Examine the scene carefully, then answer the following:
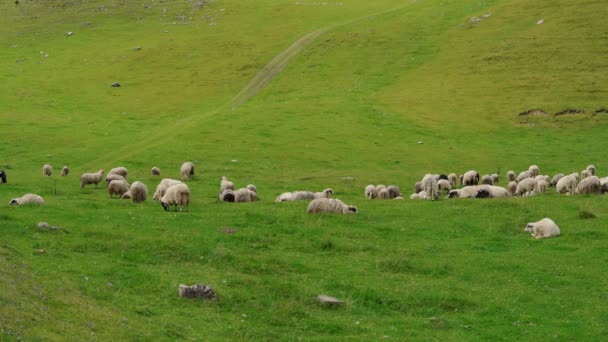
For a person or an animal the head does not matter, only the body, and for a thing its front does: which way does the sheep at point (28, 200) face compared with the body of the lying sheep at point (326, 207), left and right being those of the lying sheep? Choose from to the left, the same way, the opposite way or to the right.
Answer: the opposite way

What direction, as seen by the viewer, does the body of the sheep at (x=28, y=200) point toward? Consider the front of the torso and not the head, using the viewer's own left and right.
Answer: facing to the left of the viewer

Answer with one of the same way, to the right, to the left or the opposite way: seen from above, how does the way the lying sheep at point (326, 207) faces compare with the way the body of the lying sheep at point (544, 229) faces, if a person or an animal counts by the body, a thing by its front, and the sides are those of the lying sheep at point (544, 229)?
the opposite way

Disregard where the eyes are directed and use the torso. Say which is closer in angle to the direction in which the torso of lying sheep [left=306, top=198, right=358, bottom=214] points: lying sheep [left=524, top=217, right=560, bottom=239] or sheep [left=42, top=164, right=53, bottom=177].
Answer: the lying sheep

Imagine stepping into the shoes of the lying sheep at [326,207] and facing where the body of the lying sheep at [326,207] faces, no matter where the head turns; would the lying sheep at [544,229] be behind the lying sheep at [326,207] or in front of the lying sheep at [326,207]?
in front

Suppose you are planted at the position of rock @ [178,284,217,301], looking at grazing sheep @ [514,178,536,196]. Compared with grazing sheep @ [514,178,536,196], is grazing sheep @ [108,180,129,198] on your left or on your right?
left

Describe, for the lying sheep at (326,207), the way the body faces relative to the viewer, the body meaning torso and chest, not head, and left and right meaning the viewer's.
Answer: facing to the right of the viewer

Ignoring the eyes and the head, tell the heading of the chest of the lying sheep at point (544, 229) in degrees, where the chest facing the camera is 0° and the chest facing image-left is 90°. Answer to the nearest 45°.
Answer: approximately 90°

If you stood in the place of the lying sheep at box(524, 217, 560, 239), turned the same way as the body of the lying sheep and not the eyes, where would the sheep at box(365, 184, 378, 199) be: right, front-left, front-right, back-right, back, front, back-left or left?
front-right
